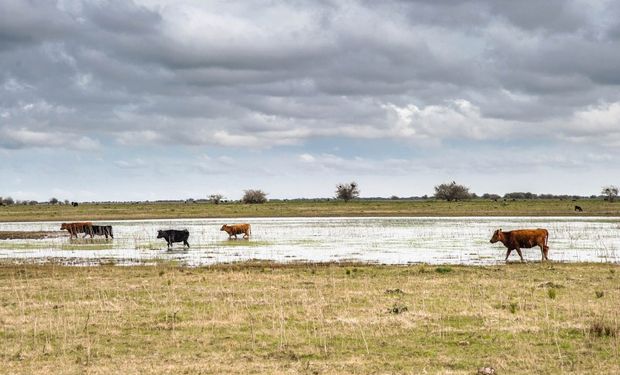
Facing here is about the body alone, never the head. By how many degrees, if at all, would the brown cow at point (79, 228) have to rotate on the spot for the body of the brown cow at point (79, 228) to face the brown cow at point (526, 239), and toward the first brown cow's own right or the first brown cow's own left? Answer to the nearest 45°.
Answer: approximately 135° to the first brown cow's own left

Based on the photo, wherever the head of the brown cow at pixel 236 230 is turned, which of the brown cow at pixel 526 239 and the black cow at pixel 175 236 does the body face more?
the black cow

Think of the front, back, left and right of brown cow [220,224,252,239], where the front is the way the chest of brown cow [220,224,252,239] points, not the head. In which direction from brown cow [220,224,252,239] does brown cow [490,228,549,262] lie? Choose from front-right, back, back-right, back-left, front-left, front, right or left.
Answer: back-left

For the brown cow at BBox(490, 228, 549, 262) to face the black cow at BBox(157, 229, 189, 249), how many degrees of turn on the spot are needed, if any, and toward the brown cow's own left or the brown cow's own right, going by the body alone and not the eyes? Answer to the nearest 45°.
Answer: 0° — it already faces it

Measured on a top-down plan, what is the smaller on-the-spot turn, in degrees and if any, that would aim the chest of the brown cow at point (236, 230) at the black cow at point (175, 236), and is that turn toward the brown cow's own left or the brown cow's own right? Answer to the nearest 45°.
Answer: approximately 45° to the brown cow's own left

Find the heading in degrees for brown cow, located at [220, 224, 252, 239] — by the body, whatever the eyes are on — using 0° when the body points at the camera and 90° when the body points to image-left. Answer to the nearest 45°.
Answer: approximately 90°

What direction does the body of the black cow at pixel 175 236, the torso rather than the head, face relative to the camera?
to the viewer's left

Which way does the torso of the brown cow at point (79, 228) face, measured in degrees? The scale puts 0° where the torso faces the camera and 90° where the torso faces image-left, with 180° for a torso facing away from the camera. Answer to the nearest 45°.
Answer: approximately 90°

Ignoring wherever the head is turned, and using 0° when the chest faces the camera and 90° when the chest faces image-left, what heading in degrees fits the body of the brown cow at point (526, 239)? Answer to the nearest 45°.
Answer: approximately 90°

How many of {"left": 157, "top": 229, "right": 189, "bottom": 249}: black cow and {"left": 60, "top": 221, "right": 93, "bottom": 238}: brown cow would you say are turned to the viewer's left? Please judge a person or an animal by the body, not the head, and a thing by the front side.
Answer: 2

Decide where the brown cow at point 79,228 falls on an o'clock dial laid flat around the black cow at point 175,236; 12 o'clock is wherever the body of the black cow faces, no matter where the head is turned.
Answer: The brown cow is roughly at 2 o'clock from the black cow.
